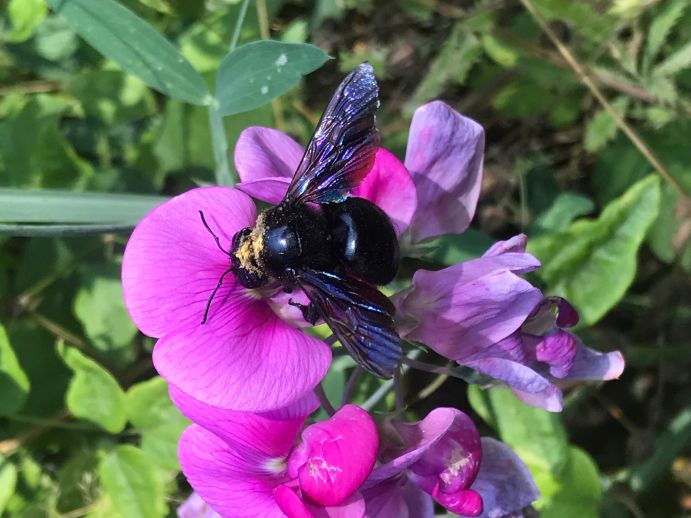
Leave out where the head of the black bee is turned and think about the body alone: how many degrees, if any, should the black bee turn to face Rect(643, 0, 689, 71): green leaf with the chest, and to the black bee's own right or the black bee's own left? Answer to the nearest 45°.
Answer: approximately 135° to the black bee's own right

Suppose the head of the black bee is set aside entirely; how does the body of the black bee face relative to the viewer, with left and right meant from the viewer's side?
facing to the left of the viewer

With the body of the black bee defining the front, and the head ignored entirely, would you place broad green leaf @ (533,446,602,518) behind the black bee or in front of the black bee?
behind

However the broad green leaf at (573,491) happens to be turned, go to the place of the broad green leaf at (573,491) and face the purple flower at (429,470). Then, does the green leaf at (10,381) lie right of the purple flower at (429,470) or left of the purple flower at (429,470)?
right
